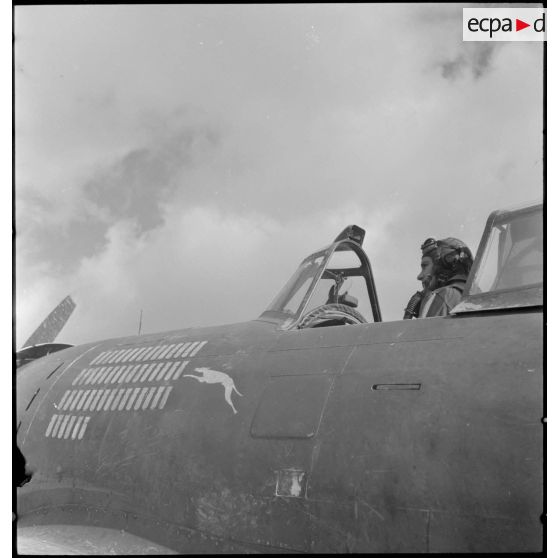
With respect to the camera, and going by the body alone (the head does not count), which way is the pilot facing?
to the viewer's left

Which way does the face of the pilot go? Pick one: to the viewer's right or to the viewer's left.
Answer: to the viewer's left
